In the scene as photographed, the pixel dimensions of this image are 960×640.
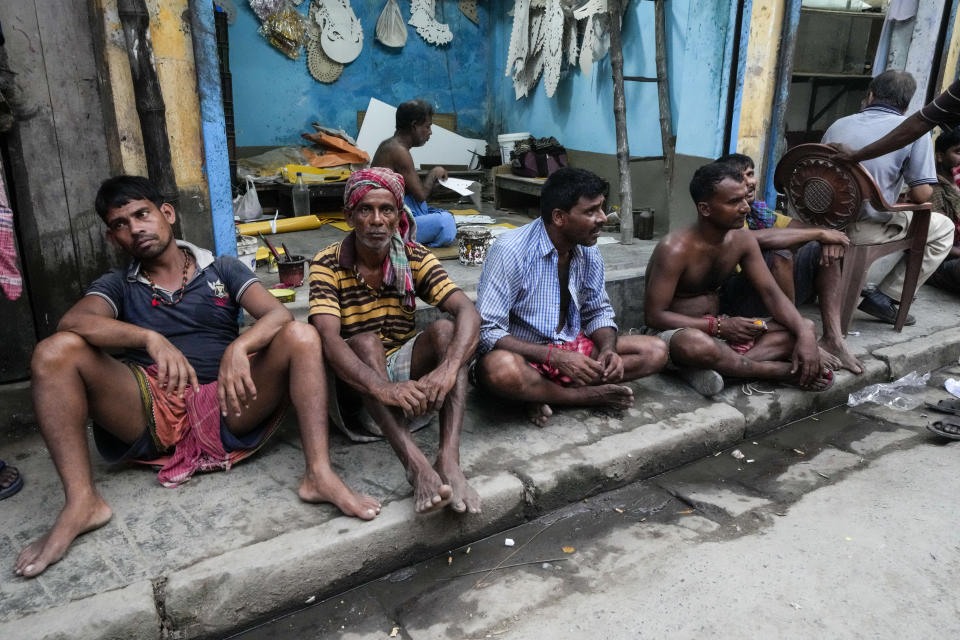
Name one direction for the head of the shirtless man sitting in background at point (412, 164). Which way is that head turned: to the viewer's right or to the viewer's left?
to the viewer's right

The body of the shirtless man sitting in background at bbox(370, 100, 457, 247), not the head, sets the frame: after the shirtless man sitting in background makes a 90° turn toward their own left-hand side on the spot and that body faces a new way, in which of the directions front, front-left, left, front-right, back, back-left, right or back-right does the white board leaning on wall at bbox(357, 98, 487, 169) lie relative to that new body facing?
front

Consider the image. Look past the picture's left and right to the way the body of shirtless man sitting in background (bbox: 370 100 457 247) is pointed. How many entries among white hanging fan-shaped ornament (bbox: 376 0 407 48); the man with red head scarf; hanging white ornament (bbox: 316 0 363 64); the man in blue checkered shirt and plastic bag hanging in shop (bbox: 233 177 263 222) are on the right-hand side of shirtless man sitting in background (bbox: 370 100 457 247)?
2

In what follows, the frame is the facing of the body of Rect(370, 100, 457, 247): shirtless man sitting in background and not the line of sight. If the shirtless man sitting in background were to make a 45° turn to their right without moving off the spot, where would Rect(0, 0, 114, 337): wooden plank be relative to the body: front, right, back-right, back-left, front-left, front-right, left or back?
right

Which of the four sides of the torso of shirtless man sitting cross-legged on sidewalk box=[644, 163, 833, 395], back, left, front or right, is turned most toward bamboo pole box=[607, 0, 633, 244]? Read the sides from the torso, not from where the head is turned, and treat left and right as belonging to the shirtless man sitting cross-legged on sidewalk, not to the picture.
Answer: back

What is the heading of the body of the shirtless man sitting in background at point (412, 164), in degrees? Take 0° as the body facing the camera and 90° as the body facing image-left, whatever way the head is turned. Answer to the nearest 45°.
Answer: approximately 270°
